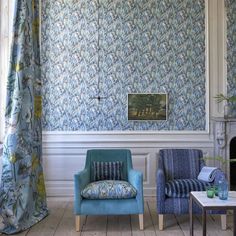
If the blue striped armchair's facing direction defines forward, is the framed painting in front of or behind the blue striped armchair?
behind

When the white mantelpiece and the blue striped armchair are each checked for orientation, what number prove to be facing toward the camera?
2

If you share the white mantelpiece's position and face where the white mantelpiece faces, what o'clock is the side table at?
The side table is roughly at 12 o'clock from the white mantelpiece.

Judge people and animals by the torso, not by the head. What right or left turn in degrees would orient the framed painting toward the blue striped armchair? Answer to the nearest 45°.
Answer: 0° — it already faces it

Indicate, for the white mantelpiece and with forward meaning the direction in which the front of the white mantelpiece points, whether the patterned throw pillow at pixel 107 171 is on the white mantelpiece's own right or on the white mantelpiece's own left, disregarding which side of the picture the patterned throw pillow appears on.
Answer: on the white mantelpiece's own right

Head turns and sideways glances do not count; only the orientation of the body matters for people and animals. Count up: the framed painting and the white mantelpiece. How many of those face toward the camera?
2

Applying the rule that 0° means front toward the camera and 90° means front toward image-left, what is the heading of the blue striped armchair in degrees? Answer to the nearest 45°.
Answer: approximately 0°
